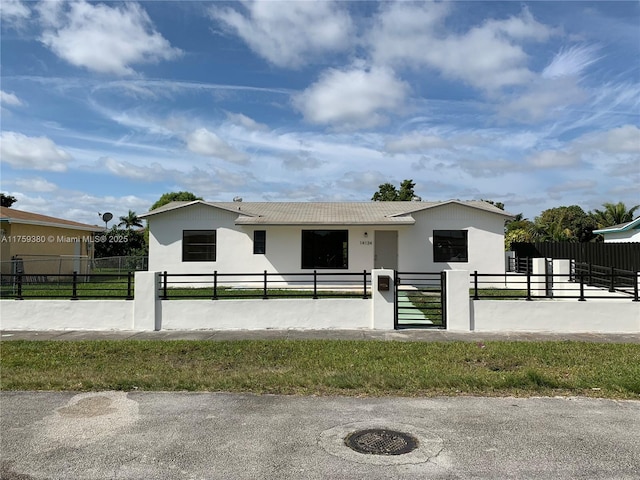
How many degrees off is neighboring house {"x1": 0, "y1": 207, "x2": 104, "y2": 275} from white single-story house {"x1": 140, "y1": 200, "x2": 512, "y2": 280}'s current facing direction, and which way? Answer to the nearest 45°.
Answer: approximately 90° to its right

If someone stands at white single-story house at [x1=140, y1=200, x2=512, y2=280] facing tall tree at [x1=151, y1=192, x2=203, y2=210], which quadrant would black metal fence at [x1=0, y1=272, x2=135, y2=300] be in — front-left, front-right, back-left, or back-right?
back-left

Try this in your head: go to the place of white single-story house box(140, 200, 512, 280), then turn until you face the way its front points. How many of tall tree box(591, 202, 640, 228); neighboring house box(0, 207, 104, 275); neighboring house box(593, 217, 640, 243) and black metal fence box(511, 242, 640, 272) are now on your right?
1

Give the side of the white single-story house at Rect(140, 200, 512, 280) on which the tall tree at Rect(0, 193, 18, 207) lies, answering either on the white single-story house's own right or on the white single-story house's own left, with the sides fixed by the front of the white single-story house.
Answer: on the white single-story house's own right

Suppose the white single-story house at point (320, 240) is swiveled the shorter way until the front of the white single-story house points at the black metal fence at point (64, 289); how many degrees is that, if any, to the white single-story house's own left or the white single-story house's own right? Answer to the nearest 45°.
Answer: approximately 45° to the white single-story house's own right

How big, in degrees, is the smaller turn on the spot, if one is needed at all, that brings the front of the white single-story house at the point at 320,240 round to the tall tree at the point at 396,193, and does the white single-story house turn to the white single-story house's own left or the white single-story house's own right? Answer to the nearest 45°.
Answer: approximately 180°

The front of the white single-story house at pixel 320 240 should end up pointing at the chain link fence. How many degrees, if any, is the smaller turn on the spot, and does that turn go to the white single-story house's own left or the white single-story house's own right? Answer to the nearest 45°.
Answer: approximately 90° to the white single-story house's own right

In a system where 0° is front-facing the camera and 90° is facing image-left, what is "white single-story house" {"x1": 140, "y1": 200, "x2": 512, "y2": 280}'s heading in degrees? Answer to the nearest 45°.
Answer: approximately 0°

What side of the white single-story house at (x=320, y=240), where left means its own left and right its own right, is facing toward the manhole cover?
front

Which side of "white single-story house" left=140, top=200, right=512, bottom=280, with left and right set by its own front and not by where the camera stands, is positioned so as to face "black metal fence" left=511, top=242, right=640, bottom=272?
left

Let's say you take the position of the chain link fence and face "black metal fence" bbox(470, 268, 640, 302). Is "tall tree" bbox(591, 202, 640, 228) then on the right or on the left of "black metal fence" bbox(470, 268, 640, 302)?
left

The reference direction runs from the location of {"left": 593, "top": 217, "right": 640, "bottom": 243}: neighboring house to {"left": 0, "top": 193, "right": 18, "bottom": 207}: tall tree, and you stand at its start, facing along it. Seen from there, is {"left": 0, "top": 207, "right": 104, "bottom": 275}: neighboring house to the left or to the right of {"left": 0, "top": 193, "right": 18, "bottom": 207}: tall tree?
left
